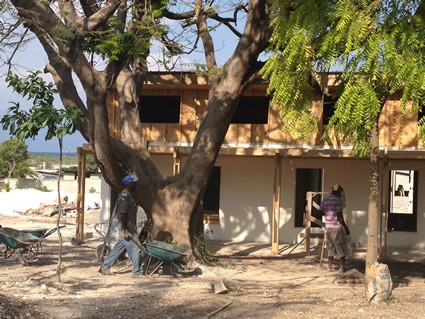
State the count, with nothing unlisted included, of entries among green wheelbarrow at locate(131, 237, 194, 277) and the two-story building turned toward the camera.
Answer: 1

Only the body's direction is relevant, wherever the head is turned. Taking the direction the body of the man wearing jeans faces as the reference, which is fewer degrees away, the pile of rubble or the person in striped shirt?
the person in striped shirt

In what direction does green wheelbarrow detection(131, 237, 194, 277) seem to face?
to the viewer's right

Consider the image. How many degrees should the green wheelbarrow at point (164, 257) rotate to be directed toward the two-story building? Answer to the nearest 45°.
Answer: approximately 90° to its left

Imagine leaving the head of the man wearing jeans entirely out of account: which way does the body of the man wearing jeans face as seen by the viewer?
to the viewer's right

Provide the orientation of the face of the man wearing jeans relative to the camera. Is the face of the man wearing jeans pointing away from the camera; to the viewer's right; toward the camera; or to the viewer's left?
to the viewer's right

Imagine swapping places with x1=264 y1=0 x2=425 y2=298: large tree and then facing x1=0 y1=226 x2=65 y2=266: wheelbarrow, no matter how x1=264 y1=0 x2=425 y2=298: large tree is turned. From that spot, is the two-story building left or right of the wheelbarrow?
right
